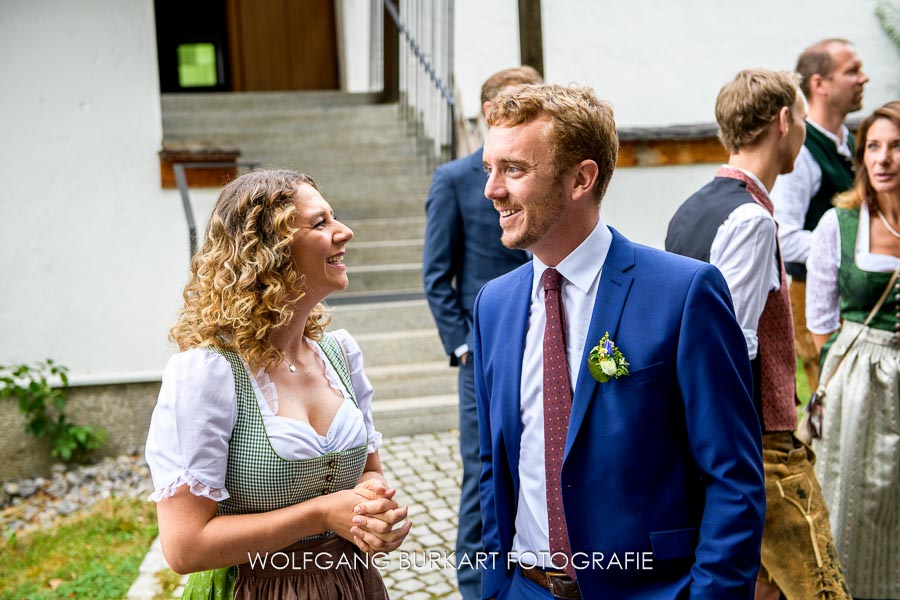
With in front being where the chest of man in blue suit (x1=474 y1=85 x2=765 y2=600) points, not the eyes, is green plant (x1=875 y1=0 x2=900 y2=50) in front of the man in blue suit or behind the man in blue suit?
behind

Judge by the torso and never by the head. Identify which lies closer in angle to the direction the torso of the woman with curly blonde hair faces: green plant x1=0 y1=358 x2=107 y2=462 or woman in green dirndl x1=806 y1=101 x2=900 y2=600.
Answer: the woman in green dirndl

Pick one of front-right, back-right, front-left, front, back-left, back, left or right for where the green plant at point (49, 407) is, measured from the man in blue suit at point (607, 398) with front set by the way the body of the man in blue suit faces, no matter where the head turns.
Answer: right

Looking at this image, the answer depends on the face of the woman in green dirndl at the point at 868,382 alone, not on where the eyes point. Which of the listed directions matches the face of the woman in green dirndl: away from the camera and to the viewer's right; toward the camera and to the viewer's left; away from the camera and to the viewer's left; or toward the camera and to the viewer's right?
toward the camera and to the viewer's left

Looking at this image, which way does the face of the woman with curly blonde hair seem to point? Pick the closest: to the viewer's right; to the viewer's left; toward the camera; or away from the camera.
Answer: to the viewer's right

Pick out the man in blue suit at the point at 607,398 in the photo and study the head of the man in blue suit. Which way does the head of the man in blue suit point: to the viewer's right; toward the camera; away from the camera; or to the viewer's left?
to the viewer's left

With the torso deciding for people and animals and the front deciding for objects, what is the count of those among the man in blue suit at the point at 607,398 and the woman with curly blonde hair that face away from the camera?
0

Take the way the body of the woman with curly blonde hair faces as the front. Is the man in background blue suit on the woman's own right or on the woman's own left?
on the woman's own left

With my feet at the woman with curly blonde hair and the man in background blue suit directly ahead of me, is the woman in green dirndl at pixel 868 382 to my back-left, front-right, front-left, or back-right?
front-right

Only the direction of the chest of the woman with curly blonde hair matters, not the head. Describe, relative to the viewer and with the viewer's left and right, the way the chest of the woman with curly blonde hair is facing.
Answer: facing the viewer and to the right of the viewer

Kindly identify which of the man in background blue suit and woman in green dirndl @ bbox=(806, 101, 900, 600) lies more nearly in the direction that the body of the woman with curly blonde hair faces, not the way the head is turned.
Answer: the woman in green dirndl

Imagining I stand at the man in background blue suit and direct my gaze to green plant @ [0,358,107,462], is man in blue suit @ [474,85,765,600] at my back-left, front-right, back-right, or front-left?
back-left

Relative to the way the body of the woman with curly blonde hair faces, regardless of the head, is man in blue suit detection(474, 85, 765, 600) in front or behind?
in front

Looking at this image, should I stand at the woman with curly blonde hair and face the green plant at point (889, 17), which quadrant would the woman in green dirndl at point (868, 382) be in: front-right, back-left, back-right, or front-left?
front-right

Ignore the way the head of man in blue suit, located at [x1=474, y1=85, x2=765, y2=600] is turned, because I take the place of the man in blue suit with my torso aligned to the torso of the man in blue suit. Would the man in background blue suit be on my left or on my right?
on my right
